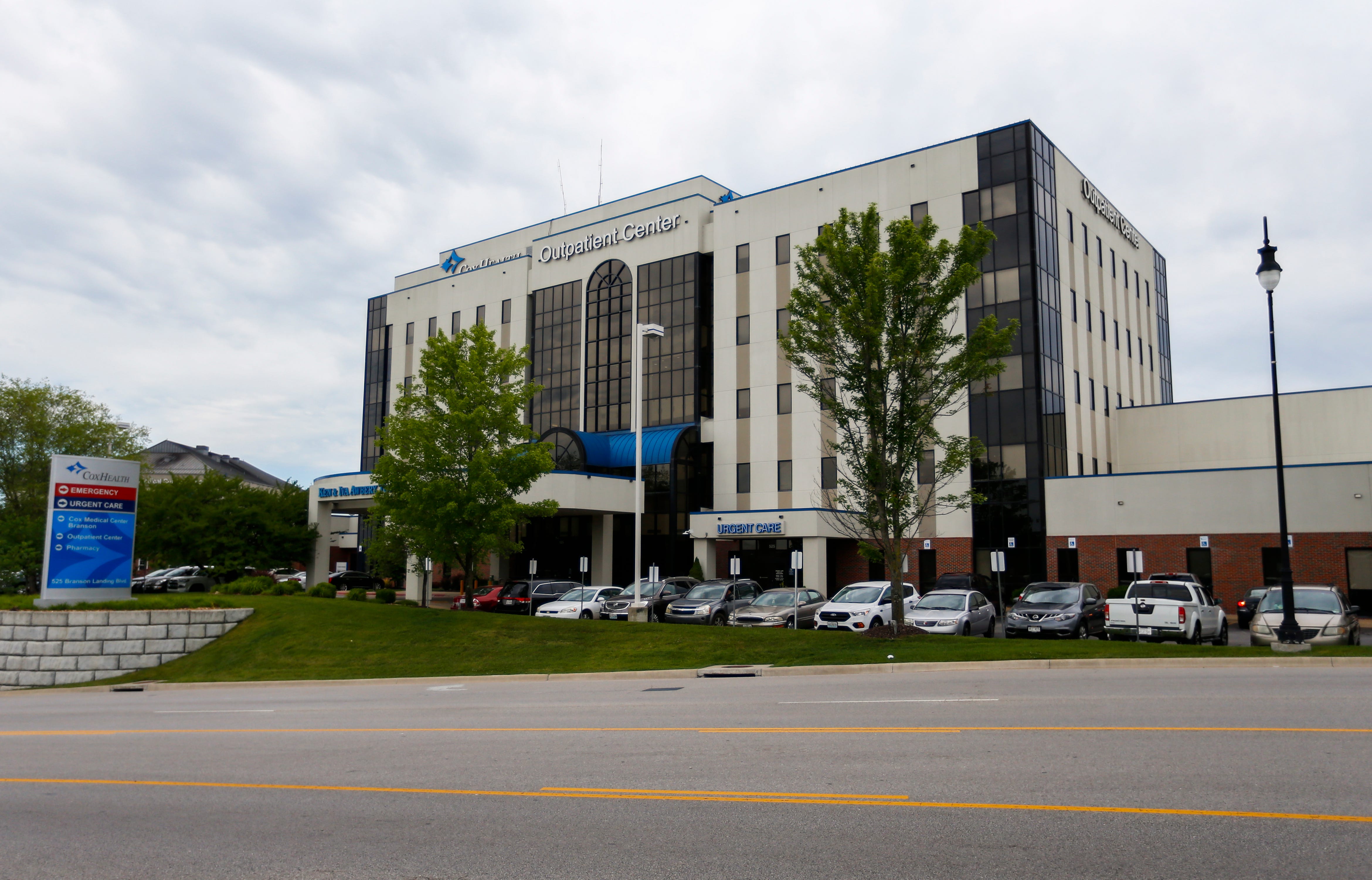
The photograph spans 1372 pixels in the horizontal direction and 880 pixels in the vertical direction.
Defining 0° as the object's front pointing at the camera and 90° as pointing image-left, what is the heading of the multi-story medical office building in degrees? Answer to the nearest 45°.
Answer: approximately 45°

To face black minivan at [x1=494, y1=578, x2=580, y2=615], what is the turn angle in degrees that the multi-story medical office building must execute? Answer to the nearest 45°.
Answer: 0° — it already faces it

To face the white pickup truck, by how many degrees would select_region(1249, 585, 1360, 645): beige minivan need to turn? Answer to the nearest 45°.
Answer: approximately 90° to its right

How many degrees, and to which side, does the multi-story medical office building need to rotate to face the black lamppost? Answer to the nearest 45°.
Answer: approximately 45° to its left

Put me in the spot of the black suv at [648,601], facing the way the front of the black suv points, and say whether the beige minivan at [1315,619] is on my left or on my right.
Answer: on my left
